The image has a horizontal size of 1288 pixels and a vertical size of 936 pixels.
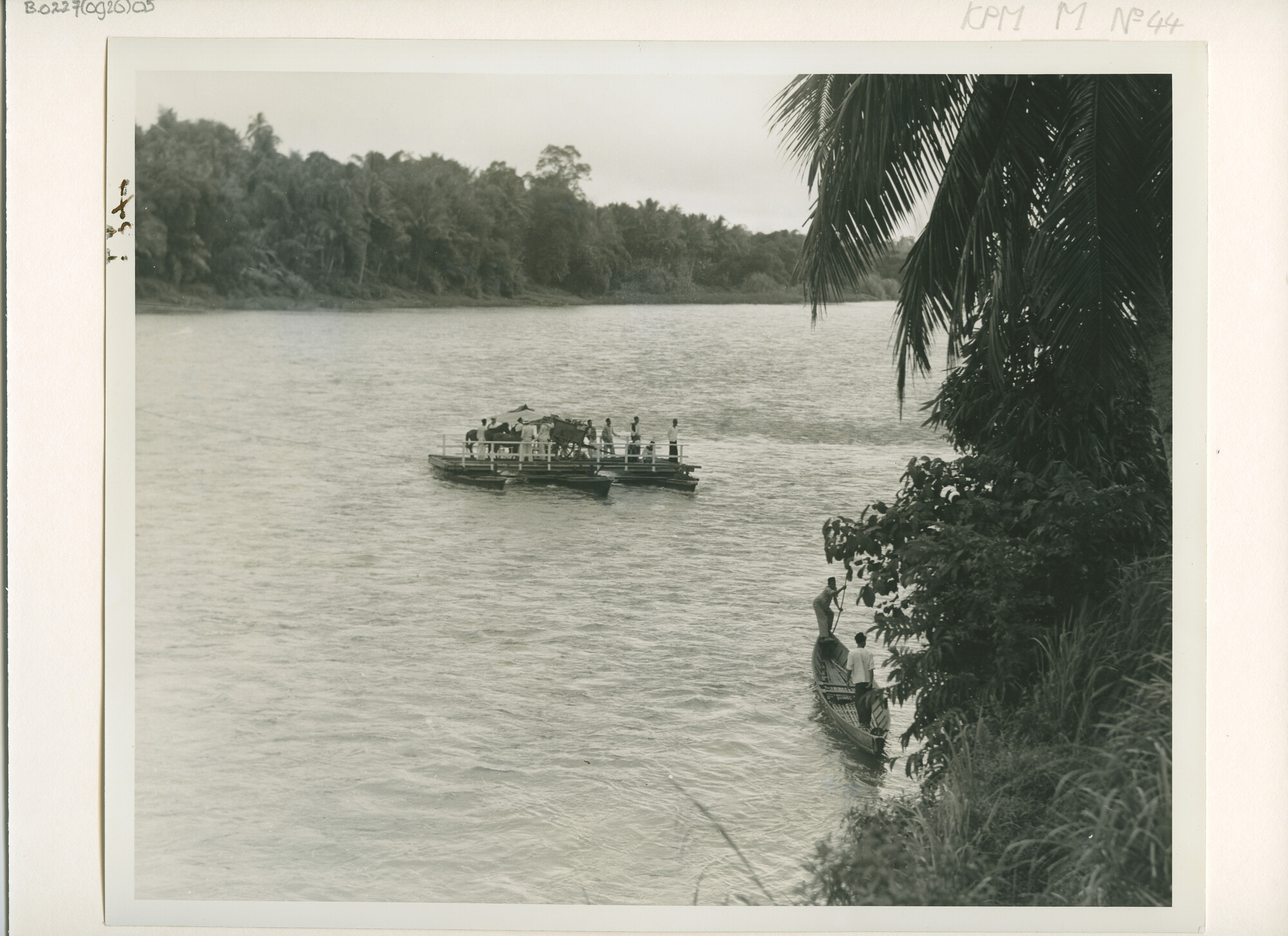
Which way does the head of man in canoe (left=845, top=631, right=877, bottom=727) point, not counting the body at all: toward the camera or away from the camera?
away from the camera

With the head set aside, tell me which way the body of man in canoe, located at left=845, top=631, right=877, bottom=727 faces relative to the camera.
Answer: away from the camera
